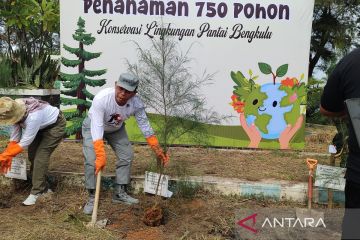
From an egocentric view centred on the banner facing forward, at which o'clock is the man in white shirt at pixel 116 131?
The man in white shirt is roughly at 1 o'clock from the banner.

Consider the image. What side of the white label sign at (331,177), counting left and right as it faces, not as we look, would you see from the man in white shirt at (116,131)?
right

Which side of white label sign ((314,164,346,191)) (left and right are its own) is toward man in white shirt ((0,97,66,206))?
right

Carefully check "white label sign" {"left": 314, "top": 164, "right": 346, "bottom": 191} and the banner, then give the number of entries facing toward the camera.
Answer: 2

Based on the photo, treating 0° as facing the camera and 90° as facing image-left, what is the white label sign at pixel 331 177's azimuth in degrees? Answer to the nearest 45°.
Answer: approximately 0°
